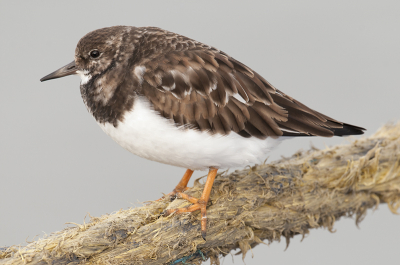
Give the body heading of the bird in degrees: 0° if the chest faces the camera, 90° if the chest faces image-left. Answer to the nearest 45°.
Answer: approximately 90°
